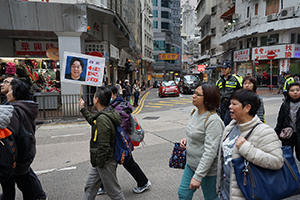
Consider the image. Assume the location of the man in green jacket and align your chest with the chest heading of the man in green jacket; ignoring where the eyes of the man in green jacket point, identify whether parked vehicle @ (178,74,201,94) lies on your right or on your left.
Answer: on your right

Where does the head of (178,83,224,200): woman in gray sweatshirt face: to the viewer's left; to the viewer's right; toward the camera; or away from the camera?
to the viewer's left

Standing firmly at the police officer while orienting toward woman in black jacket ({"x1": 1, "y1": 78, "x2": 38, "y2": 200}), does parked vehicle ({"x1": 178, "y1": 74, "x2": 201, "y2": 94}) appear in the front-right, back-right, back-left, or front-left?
back-right

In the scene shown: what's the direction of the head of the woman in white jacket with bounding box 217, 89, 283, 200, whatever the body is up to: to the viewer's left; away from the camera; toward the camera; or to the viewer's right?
to the viewer's left
